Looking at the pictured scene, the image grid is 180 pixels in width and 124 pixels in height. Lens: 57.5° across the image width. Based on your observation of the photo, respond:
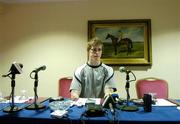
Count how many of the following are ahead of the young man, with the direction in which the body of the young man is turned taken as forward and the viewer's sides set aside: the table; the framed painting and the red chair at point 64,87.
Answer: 1

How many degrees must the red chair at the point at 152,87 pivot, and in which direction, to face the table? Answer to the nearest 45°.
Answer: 0° — it already faces it

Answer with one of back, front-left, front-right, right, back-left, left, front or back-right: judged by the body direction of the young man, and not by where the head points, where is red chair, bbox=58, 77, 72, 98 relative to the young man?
back-right

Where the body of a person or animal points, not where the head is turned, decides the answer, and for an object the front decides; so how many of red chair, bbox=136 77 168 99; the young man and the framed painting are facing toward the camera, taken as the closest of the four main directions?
3

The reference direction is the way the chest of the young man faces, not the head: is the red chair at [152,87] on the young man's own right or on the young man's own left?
on the young man's own left

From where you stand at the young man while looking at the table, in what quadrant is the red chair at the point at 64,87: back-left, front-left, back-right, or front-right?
back-right

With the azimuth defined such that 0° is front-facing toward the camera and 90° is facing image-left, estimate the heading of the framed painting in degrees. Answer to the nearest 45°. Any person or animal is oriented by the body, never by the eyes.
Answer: approximately 0°

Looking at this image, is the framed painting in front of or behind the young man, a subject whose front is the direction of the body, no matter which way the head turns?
behind

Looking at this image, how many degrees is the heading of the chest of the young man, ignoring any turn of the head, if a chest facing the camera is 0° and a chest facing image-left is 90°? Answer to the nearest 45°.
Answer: approximately 0°

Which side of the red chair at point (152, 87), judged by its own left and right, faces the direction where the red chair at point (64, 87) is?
right
